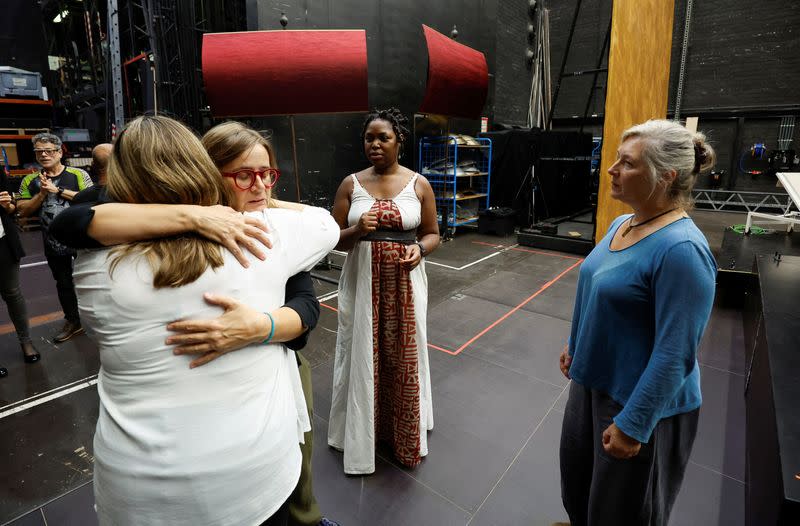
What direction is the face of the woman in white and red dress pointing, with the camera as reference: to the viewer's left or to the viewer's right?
to the viewer's left

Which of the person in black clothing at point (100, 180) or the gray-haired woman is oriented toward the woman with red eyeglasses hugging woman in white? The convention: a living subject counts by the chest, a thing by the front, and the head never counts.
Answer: the gray-haired woman

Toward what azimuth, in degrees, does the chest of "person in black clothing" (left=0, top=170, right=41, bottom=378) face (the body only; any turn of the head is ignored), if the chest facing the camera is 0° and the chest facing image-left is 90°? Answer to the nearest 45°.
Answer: approximately 315°

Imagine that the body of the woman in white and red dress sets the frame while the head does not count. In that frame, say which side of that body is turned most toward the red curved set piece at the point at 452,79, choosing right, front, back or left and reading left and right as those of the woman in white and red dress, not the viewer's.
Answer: back

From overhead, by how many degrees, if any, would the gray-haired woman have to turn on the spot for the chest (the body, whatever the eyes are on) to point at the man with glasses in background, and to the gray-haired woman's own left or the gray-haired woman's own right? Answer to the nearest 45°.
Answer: approximately 45° to the gray-haired woman's own right

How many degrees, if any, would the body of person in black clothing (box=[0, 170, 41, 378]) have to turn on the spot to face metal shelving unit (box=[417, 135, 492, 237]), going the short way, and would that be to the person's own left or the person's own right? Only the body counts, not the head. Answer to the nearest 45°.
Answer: approximately 45° to the person's own left

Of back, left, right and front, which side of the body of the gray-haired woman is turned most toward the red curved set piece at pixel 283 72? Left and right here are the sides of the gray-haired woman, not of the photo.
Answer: right

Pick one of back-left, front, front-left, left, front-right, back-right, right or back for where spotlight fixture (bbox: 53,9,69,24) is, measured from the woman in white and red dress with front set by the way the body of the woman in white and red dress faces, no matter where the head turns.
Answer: back-right

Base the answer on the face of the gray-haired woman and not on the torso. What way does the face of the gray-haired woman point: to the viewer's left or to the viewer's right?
to the viewer's left
